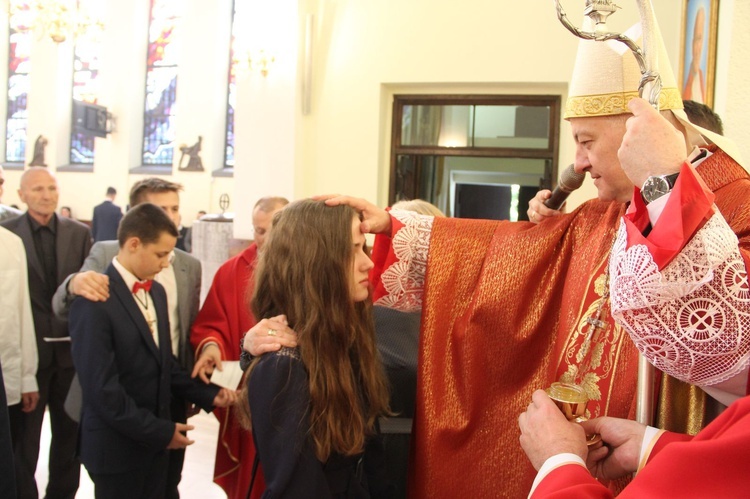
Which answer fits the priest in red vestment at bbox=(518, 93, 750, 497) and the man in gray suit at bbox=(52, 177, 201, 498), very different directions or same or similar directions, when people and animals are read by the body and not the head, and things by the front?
very different directions

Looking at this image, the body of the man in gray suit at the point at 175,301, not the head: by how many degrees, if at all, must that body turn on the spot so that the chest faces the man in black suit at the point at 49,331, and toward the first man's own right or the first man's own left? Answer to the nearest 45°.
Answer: approximately 180°

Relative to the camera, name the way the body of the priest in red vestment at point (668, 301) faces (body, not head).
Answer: to the viewer's left

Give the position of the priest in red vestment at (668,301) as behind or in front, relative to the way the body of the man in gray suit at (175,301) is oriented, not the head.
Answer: in front

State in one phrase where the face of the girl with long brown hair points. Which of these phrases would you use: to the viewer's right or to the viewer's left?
to the viewer's right

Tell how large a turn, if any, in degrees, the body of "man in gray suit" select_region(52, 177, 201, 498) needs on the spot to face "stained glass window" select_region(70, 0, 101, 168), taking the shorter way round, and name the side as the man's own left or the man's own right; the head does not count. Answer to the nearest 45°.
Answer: approximately 135° to the man's own left

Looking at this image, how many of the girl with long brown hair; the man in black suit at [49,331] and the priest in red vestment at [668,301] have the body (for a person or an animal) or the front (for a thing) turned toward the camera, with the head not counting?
1

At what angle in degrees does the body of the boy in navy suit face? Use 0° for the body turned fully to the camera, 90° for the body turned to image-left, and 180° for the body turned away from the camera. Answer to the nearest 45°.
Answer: approximately 315°

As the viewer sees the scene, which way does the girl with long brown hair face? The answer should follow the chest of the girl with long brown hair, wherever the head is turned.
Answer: to the viewer's right
